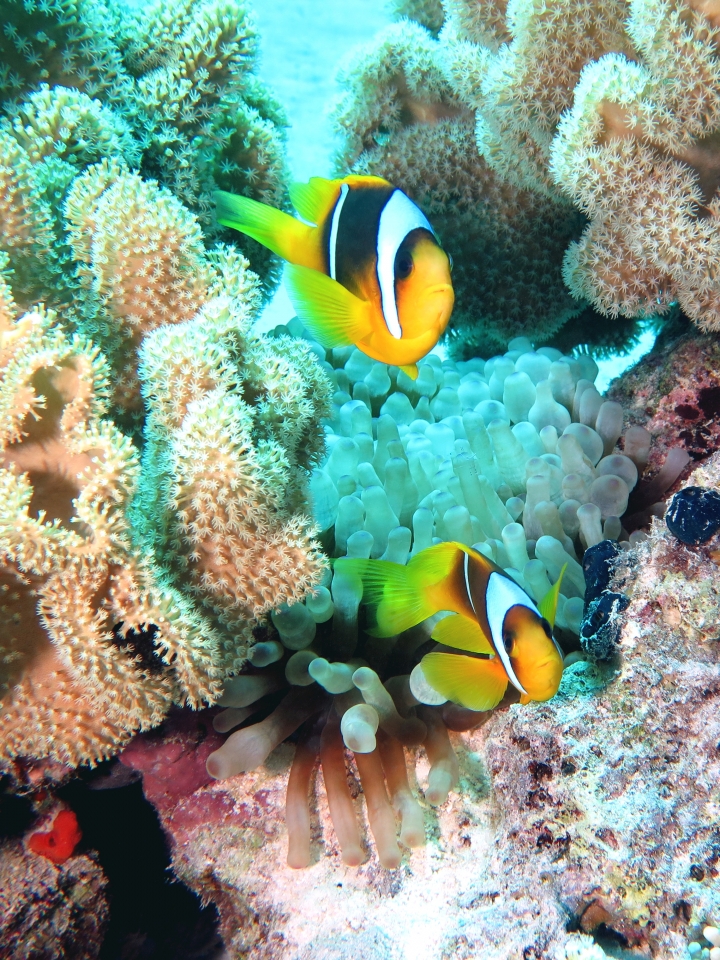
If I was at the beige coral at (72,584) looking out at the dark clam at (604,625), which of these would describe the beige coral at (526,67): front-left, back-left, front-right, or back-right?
front-left

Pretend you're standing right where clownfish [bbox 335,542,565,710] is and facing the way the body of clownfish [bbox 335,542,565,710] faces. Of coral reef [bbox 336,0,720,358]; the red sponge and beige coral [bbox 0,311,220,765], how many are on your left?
1

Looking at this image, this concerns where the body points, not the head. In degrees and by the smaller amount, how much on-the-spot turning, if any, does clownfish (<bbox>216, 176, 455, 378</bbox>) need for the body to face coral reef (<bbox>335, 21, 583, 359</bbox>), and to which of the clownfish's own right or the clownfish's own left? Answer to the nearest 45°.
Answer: approximately 135° to the clownfish's own left

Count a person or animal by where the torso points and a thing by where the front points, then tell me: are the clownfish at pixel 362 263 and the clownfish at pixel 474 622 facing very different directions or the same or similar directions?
same or similar directions

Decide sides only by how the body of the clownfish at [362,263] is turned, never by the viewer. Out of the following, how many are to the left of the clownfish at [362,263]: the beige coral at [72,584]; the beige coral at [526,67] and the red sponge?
1

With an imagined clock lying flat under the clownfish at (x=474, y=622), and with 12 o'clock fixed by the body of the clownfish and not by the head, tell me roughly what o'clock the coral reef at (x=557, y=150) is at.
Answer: The coral reef is roughly at 9 o'clock from the clownfish.

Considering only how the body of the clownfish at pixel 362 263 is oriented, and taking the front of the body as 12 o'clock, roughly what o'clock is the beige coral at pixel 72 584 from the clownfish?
The beige coral is roughly at 4 o'clock from the clownfish.

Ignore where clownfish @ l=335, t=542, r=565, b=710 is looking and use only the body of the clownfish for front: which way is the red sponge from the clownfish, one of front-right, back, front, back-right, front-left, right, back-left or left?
back-right

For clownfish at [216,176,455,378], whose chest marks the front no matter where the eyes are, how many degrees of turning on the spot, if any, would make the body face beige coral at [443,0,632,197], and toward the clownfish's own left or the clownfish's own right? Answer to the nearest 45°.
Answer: approximately 90° to the clownfish's own left

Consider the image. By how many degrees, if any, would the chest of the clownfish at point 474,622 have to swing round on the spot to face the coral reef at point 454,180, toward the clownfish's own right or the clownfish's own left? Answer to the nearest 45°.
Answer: approximately 135° to the clownfish's own left

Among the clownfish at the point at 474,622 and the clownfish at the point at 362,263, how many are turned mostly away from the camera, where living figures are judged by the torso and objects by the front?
0

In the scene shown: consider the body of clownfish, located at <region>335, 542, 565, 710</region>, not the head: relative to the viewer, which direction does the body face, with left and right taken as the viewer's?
facing the viewer and to the right of the viewer
